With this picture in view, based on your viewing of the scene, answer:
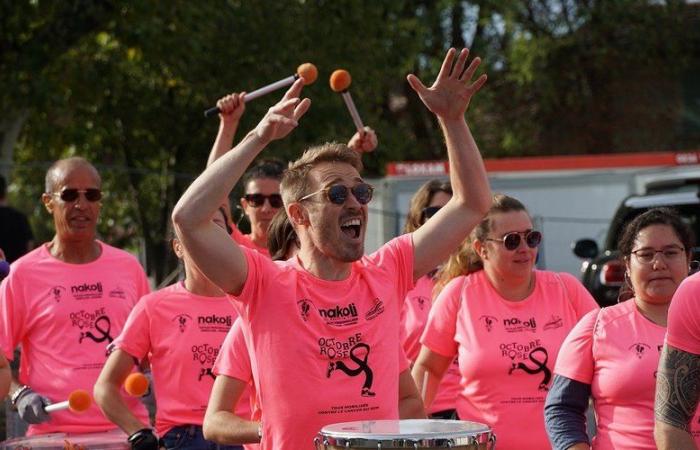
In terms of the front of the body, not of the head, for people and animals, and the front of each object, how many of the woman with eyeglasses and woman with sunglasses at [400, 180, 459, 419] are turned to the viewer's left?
0

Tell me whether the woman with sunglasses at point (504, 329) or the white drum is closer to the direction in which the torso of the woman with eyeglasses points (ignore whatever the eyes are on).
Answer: the white drum

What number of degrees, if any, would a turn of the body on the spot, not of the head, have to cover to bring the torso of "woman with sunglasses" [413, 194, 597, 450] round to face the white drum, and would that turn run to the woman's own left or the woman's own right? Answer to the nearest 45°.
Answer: approximately 45° to the woman's own right

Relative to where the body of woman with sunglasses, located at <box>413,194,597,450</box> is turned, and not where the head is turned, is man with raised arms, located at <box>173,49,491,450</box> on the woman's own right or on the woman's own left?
on the woman's own right

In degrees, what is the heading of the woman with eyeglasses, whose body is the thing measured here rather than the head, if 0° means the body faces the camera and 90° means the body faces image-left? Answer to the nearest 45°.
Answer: approximately 315°

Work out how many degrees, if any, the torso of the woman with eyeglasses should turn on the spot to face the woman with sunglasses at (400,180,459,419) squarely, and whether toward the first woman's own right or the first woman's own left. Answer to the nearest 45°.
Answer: approximately 180°
